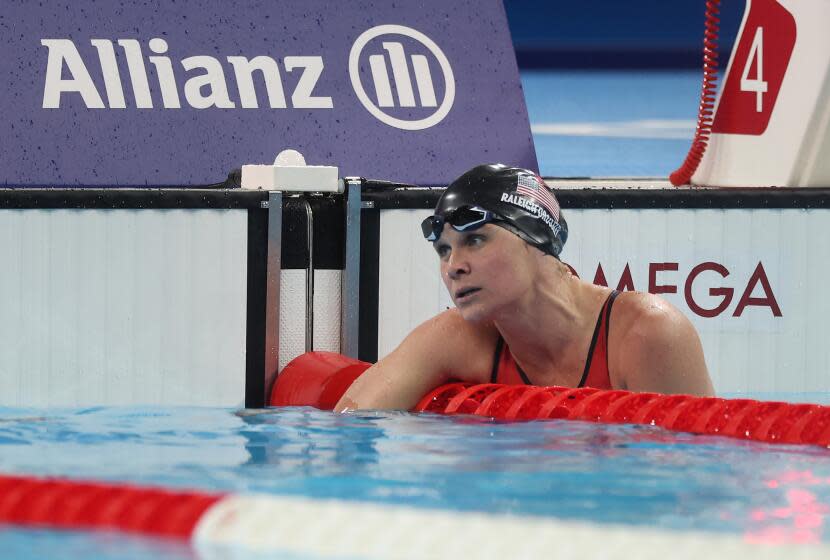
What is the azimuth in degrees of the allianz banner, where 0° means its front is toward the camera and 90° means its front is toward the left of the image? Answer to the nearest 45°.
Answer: approximately 0°

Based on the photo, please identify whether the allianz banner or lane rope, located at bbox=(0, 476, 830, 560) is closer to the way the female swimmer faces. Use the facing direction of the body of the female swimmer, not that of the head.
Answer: the lane rope

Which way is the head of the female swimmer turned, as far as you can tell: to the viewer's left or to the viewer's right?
to the viewer's left

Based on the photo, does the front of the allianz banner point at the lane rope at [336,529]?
yes

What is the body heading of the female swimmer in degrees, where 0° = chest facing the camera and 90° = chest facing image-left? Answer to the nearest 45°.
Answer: approximately 45°

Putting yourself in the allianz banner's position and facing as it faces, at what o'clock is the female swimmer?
The female swimmer is roughly at 11 o'clock from the allianz banner.

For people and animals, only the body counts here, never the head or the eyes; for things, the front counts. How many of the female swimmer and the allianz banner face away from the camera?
0

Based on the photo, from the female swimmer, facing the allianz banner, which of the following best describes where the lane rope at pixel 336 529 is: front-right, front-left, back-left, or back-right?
back-left

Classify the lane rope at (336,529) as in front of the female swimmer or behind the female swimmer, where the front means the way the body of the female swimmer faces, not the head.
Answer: in front
